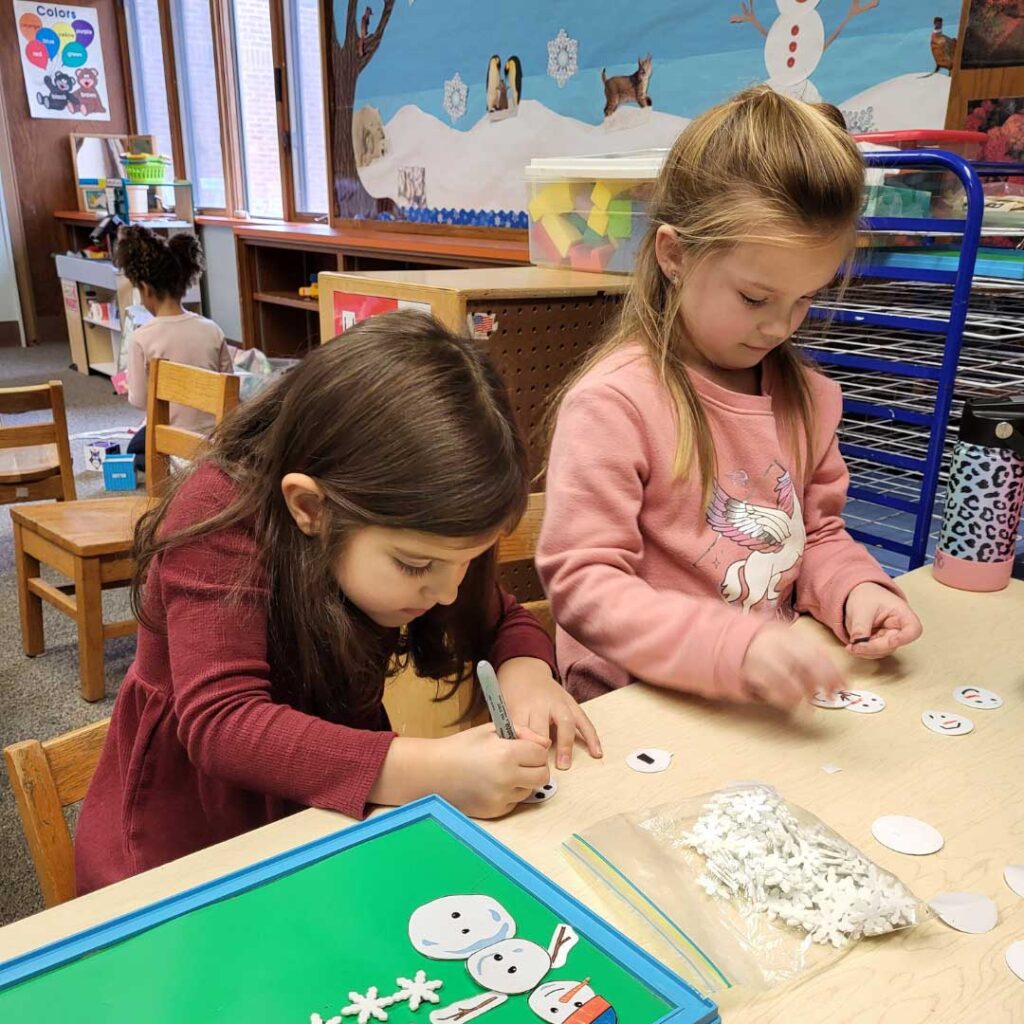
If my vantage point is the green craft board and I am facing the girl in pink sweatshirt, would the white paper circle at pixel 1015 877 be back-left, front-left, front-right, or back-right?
front-right

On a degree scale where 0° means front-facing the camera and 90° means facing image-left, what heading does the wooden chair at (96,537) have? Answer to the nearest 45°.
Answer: approximately 45°

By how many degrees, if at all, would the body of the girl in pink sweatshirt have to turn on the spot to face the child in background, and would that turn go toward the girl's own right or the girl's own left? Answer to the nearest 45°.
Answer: approximately 180°

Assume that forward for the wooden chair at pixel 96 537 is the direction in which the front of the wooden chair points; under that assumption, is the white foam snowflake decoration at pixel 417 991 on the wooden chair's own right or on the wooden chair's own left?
on the wooden chair's own left

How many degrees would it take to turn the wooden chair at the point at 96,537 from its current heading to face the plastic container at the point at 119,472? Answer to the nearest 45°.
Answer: approximately 135° to its right
